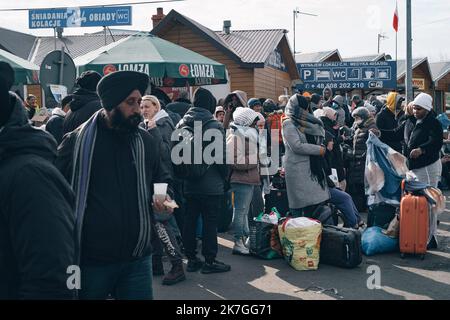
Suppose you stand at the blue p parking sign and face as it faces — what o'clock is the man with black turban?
The man with black turban is roughly at 12 o'clock from the blue p parking sign.

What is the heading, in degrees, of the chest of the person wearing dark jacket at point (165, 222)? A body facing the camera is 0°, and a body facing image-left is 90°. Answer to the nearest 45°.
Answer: approximately 45°

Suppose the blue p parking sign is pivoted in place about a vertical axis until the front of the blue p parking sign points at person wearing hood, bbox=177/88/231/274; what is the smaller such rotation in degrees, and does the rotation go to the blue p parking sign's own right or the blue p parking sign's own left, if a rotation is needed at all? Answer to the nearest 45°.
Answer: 0° — it already faces them

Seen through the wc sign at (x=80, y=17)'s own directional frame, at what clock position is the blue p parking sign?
The blue p parking sign is roughly at 9 o'clock from the wc sign.

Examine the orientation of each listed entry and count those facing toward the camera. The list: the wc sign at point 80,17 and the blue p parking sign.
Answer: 2

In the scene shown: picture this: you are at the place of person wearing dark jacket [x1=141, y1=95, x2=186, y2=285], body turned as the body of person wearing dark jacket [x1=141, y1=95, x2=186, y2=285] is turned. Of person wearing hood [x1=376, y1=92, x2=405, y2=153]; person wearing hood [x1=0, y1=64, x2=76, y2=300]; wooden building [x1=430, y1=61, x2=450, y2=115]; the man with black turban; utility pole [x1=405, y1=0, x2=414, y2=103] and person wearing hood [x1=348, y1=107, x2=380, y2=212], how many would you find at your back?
4

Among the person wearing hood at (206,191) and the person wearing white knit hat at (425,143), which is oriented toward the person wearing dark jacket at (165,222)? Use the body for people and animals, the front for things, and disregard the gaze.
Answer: the person wearing white knit hat at (425,143)

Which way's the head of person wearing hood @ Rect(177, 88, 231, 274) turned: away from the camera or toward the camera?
away from the camera

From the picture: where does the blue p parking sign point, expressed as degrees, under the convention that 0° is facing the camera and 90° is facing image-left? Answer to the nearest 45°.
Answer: approximately 0°

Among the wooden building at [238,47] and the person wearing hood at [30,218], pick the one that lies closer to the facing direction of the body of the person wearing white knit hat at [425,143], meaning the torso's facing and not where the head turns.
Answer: the person wearing hood

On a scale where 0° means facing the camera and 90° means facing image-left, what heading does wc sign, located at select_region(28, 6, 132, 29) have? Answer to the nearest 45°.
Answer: approximately 0°
